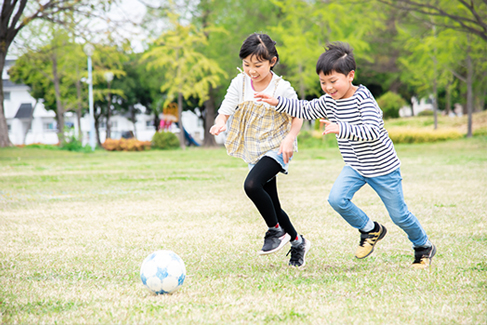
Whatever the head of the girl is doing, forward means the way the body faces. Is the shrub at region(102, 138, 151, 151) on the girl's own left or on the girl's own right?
on the girl's own right

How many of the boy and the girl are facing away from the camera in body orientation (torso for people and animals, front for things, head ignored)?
0

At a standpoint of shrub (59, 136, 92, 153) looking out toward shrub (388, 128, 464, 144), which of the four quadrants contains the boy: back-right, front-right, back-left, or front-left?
front-right

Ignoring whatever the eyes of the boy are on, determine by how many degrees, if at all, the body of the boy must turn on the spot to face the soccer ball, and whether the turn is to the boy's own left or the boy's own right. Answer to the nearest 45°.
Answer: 0° — they already face it

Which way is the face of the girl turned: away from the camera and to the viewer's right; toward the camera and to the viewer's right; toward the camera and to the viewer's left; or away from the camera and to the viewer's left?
toward the camera and to the viewer's left

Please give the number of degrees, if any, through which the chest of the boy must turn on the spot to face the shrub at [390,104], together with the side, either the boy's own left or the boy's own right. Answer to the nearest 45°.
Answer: approximately 135° to the boy's own right

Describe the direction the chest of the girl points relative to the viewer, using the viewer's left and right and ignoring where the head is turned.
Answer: facing the viewer and to the left of the viewer

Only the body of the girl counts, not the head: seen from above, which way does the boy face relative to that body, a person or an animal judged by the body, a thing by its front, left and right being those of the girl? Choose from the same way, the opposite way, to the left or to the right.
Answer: the same way

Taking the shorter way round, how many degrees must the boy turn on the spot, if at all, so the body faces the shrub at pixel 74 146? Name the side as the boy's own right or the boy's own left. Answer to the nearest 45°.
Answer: approximately 90° to the boy's own right

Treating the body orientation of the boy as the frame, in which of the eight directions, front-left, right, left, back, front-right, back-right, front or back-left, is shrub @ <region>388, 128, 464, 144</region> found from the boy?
back-right

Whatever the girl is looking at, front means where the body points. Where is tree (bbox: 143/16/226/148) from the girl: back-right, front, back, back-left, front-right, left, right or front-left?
back-right

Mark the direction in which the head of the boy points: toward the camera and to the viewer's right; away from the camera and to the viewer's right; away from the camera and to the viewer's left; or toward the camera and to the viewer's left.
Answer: toward the camera and to the viewer's left

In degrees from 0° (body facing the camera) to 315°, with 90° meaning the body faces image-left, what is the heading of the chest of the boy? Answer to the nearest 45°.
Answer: approximately 45°

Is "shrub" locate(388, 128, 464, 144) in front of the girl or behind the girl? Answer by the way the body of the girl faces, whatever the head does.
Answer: behind
